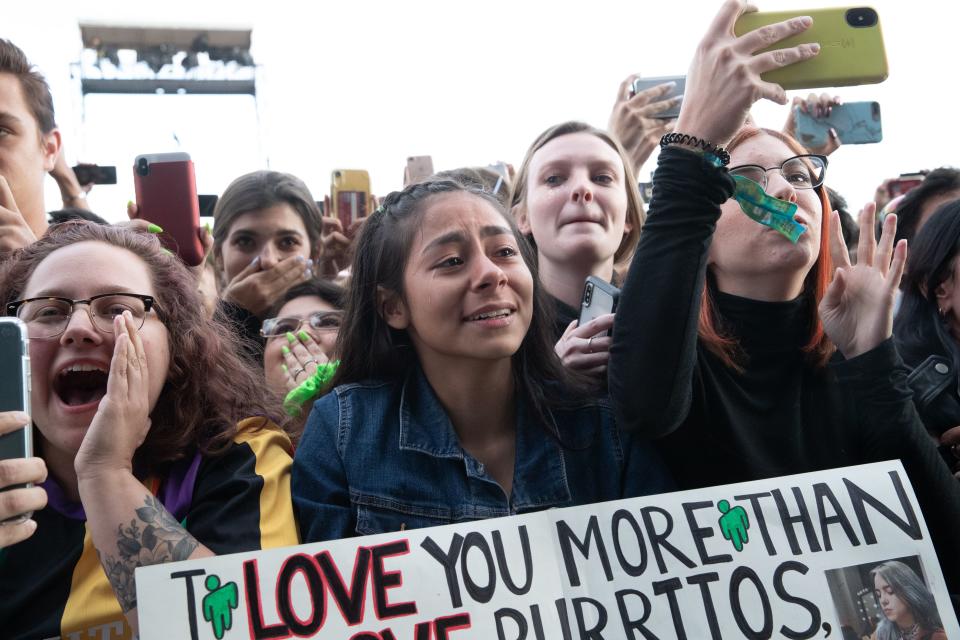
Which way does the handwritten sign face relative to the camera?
toward the camera

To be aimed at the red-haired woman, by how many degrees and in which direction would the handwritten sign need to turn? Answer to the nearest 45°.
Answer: approximately 135° to its left

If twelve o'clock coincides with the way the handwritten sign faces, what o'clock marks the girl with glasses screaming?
The girl with glasses screaming is roughly at 3 o'clock from the handwritten sign.
